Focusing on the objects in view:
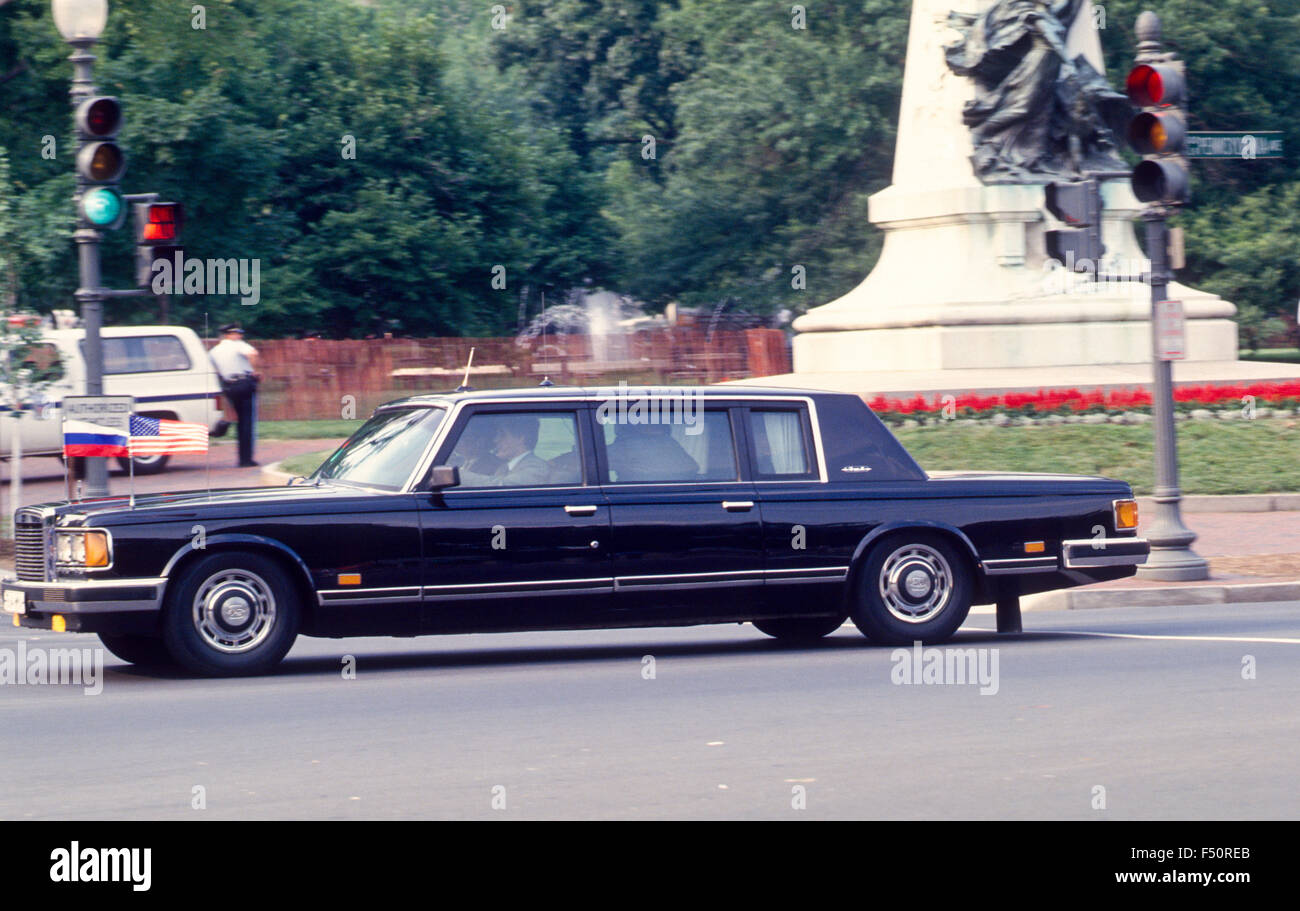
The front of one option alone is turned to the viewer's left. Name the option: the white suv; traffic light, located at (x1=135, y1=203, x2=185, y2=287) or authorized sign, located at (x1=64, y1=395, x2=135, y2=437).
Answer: the white suv

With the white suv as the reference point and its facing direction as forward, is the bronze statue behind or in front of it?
behind

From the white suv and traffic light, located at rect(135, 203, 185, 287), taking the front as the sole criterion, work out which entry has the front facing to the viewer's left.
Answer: the white suv

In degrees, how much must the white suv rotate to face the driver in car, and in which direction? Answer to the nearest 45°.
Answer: approximately 90° to its left

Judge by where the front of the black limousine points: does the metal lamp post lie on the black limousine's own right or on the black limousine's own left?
on the black limousine's own right

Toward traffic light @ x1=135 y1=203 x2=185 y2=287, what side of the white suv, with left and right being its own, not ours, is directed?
left

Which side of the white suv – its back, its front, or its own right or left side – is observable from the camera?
left

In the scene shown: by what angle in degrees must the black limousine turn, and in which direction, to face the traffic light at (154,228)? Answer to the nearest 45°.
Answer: approximately 45° to its right

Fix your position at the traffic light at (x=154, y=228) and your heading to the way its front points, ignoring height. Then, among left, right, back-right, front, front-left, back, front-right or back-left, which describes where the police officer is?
back

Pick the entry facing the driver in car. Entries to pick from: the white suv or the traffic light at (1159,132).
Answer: the traffic light

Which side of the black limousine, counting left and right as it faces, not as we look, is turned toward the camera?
left

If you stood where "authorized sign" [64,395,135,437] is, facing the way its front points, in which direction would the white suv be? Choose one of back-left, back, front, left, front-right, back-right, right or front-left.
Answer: back

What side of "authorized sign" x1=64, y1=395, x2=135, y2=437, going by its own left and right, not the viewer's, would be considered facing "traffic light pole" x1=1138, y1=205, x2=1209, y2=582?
left

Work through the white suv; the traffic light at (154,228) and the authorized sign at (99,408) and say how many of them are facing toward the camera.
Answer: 2
